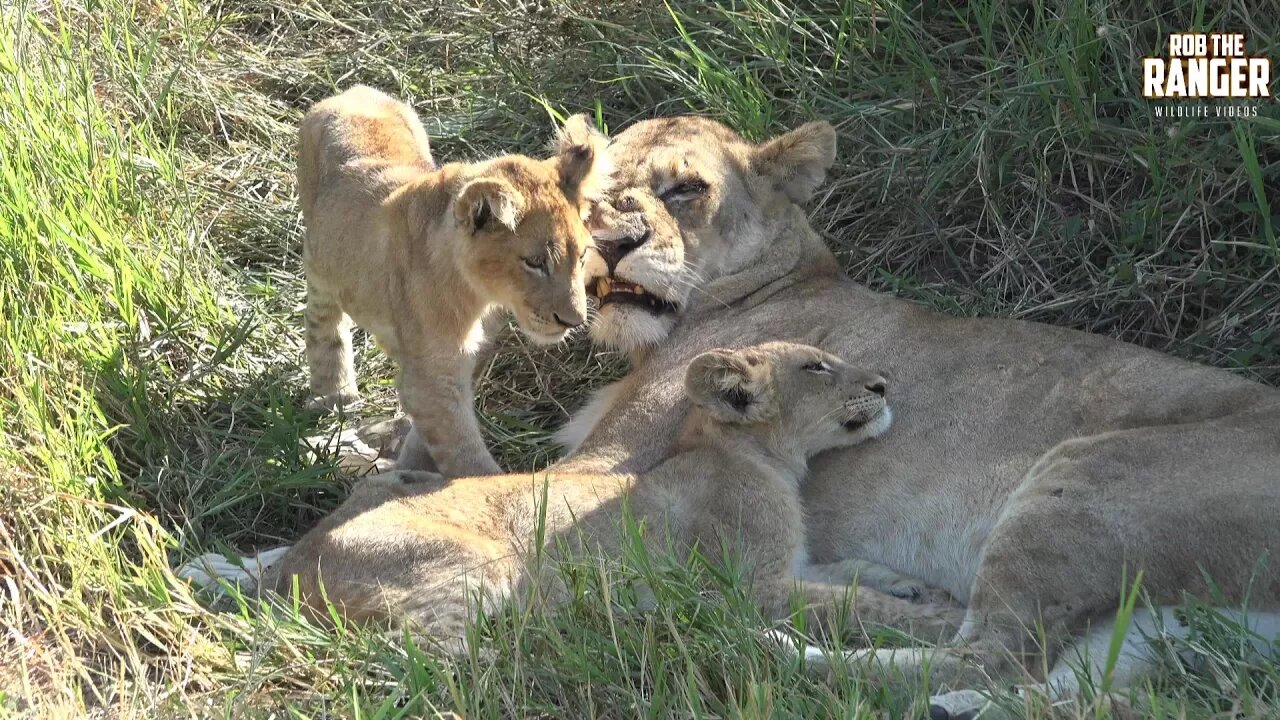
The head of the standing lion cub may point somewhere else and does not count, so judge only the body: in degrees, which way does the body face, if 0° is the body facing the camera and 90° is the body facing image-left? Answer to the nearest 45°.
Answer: approximately 315°

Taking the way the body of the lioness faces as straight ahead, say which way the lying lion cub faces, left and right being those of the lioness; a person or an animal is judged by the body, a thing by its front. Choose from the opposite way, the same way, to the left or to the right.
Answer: the opposite way

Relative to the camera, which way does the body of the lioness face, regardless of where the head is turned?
to the viewer's left

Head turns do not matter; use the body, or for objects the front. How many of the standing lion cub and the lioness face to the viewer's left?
1

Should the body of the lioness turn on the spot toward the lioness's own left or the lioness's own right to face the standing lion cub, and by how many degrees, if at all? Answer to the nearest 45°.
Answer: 0° — it already faces it

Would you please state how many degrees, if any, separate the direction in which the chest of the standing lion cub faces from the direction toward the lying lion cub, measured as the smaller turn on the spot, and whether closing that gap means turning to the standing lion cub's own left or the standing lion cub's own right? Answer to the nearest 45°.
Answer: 0° — it already faces it

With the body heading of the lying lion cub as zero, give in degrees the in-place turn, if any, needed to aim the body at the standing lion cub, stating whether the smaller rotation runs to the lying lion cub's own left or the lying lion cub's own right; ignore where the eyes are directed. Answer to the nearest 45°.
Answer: approximately 135° to the lying lion cub's own left

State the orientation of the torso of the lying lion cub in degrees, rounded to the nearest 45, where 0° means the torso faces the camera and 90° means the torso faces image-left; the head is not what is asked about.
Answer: approximately 270°
